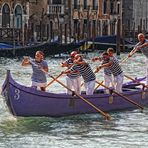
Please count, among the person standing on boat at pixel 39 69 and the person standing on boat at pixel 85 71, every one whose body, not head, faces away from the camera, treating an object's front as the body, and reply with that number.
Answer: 0

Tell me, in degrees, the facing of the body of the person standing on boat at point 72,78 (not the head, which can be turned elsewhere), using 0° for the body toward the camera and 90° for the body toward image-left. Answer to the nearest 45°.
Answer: approximately 90°

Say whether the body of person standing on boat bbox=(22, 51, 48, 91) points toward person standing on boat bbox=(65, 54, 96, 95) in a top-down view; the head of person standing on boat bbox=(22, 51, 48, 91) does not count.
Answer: no

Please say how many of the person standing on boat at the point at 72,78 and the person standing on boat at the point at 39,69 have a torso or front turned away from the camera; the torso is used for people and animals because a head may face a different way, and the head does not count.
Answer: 0

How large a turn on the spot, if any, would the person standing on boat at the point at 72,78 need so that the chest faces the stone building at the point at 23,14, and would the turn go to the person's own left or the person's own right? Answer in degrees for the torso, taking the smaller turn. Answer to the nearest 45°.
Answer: approximately 90° to the person's own right

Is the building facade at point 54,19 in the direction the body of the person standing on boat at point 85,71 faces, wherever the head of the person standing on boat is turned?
no

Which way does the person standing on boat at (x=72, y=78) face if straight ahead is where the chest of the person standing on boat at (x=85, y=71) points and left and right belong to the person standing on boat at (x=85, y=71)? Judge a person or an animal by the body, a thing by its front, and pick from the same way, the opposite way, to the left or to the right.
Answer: the same way

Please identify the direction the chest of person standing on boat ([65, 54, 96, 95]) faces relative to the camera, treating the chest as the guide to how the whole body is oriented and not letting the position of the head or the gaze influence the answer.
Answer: to the viewer's left

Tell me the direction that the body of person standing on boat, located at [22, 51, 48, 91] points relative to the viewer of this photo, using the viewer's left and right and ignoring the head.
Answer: facing the viewer and to the left of the viewer

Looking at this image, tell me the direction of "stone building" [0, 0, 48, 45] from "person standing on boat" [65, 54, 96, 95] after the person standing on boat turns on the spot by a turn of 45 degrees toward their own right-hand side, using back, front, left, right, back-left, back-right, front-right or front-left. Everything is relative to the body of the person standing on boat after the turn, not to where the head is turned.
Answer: front-right

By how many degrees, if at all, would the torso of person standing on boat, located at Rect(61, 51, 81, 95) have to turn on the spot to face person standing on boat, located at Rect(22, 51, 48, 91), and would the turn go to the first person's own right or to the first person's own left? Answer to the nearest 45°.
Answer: approximately 45° to the first person's own left

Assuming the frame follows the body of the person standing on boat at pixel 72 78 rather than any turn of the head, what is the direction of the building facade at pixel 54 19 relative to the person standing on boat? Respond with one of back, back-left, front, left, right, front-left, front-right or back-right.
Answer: right

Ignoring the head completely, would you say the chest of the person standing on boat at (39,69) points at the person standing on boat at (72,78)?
no
